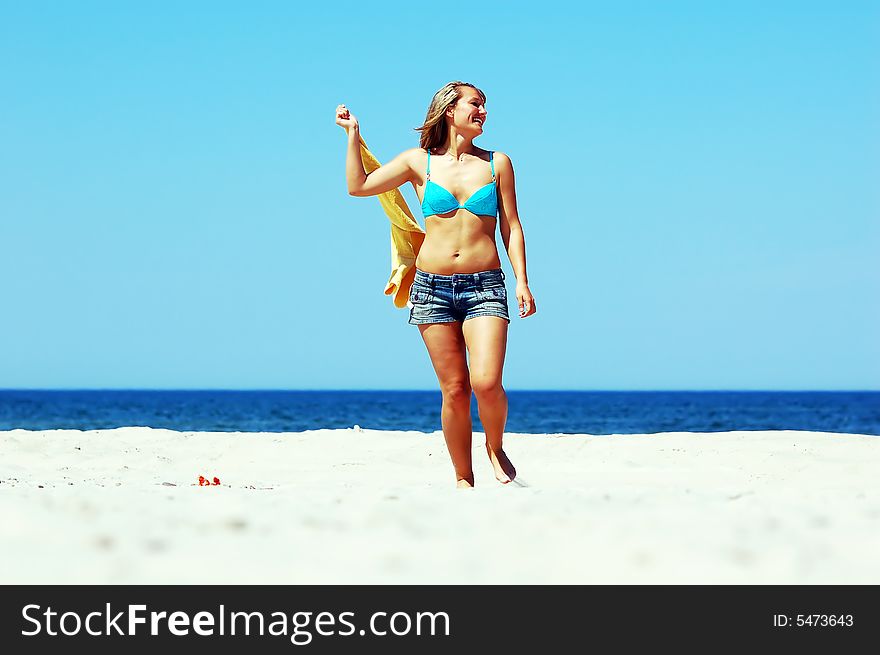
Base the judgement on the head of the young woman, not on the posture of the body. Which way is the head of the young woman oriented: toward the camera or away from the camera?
toward the camera

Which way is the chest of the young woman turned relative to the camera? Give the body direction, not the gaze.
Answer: toward the camera
